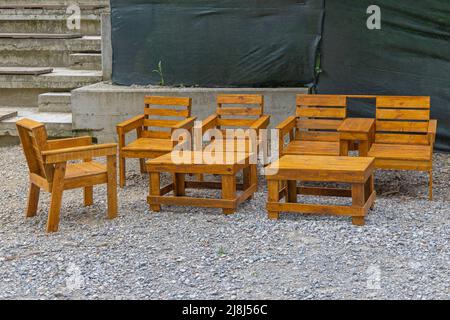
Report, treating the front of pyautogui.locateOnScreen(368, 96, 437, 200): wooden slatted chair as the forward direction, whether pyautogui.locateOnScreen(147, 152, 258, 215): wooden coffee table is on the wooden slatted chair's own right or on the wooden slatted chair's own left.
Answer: on the wooden slatted chair's own right

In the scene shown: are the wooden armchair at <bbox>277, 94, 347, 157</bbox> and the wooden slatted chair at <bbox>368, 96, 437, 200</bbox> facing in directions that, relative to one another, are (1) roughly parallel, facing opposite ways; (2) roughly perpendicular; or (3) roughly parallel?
roughly parallel

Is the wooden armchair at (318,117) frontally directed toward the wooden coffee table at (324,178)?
yes

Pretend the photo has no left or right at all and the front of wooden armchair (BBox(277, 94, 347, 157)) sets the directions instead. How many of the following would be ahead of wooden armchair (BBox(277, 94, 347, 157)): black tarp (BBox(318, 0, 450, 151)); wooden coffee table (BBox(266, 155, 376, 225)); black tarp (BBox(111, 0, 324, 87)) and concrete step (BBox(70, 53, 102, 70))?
1

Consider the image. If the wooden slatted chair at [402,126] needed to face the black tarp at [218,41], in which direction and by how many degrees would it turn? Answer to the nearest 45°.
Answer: approximately 135° to its right

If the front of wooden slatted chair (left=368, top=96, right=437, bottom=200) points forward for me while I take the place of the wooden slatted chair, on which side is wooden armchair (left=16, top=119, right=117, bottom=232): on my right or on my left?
on my right

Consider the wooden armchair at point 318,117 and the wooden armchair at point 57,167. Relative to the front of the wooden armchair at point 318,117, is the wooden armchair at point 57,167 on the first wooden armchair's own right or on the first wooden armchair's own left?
on the first wooden armchair's own right

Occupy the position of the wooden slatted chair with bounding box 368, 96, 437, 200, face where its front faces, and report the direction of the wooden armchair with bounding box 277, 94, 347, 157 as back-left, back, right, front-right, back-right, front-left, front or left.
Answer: right

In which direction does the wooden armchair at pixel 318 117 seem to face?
toward the camera
